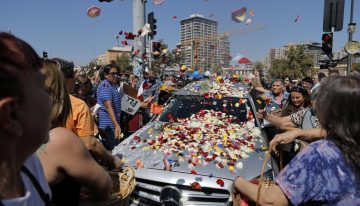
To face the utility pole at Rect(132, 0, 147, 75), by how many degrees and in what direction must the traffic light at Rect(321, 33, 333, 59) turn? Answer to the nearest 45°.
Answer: approximately 45° to its right

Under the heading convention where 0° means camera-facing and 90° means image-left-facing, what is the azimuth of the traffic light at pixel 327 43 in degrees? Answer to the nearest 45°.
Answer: approximately 45°
